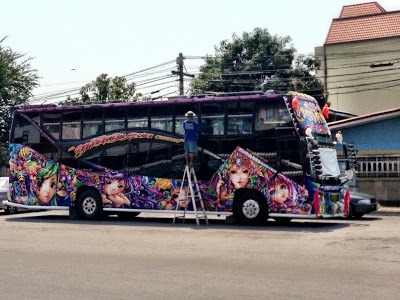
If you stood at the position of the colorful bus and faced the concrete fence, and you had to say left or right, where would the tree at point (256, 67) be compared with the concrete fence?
left

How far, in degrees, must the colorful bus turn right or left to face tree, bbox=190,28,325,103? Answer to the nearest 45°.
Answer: approximately 135° to its left

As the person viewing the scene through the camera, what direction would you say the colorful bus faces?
facing the viewer and to the right of the viewer

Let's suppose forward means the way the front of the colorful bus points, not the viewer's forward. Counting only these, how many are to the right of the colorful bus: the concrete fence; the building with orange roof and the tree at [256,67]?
0

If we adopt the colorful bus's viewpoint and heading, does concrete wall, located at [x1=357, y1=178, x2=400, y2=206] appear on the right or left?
on its left

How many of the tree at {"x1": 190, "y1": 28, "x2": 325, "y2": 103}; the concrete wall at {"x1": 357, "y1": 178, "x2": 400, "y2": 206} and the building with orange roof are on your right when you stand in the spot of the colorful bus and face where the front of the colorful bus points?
0

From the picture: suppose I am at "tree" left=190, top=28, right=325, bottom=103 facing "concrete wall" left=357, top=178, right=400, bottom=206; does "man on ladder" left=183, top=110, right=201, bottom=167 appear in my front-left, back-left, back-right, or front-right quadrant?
front-right

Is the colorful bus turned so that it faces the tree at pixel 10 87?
no

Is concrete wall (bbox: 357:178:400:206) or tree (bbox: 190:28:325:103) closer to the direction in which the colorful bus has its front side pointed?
the concrete wall

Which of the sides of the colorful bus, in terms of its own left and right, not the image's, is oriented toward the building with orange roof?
left

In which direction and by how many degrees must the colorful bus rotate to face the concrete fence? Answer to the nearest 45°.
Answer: approximately 90° to its left
